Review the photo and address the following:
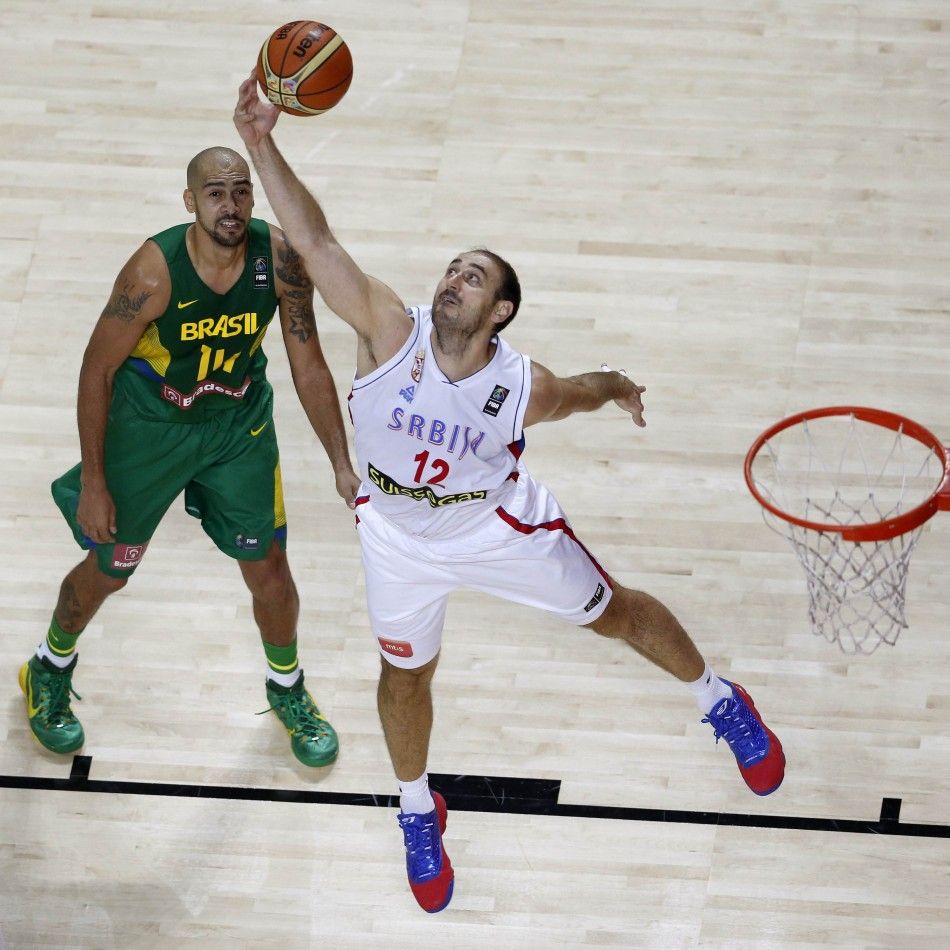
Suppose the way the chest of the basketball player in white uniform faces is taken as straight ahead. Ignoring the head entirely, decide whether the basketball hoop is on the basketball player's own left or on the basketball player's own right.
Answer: on the basketball player's own left

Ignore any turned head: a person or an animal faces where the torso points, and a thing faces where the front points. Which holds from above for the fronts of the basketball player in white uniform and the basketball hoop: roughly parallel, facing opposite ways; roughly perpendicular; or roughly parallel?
roughly perpendicular

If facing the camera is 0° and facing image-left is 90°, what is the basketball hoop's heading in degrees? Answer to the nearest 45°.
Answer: approximately 90°

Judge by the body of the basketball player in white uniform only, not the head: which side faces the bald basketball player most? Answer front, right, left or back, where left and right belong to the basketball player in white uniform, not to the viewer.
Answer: right

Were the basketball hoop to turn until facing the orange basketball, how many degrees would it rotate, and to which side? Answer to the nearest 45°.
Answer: approximately 45° to its right

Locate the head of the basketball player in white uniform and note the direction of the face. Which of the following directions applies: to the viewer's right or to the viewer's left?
to the viewer's left
